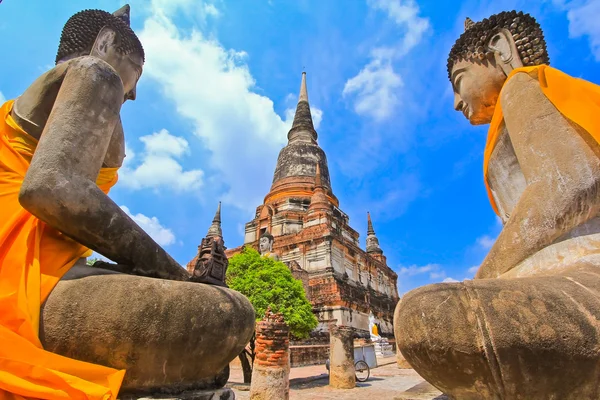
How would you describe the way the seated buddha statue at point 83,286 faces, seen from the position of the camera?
facing away from the viewer and to the right of the viewer

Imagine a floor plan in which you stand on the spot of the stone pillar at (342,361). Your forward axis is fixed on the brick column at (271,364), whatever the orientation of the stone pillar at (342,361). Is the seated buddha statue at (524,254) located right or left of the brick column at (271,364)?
left

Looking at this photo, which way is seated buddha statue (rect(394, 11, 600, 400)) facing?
to the viewer's left

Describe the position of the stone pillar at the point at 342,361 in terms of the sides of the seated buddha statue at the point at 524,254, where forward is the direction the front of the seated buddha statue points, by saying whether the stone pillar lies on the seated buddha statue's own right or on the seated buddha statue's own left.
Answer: on the seated buddha statue's own right

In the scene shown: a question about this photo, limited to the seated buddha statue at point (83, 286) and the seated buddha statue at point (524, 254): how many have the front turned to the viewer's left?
1

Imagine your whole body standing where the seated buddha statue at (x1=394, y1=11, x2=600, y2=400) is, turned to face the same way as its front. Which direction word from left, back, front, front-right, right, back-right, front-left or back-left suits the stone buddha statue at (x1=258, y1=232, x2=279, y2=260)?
front-right

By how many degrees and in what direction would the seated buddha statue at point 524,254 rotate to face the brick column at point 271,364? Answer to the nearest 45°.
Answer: approximately 45° to its right
